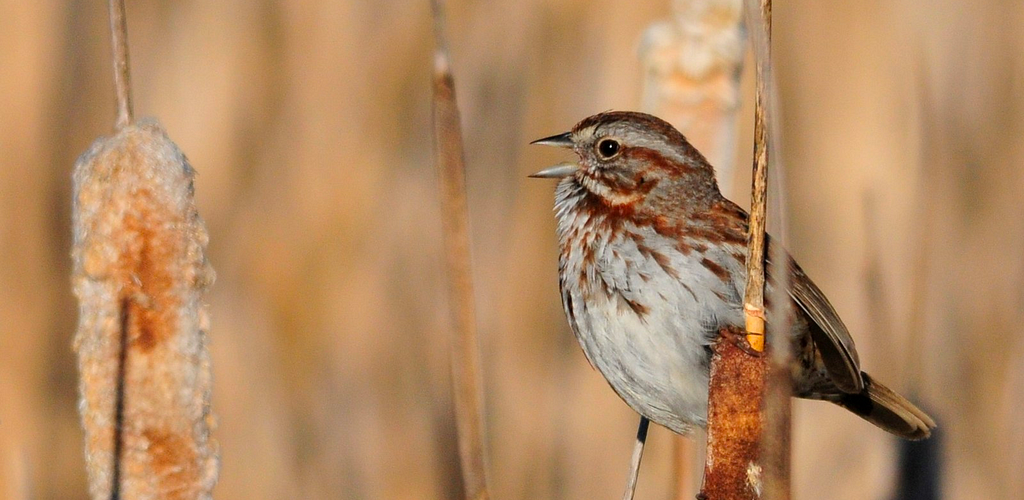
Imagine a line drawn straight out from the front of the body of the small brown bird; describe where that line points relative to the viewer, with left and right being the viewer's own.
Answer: facing to the left of the viewer
